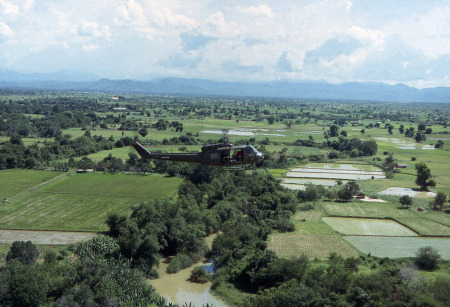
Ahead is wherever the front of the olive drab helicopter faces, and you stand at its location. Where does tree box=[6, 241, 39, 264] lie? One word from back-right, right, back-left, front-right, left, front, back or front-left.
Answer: back

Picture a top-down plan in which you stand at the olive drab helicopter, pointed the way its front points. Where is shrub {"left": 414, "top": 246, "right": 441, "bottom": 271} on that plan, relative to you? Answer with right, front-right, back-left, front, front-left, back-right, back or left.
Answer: front

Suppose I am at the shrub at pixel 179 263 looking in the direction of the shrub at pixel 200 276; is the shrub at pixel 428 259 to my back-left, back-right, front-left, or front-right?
front-left

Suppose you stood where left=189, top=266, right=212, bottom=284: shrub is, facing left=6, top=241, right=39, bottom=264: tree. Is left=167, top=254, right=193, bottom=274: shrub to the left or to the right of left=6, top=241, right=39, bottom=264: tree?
right

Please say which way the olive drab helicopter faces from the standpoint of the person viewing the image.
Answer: facing to the right of the viewer
